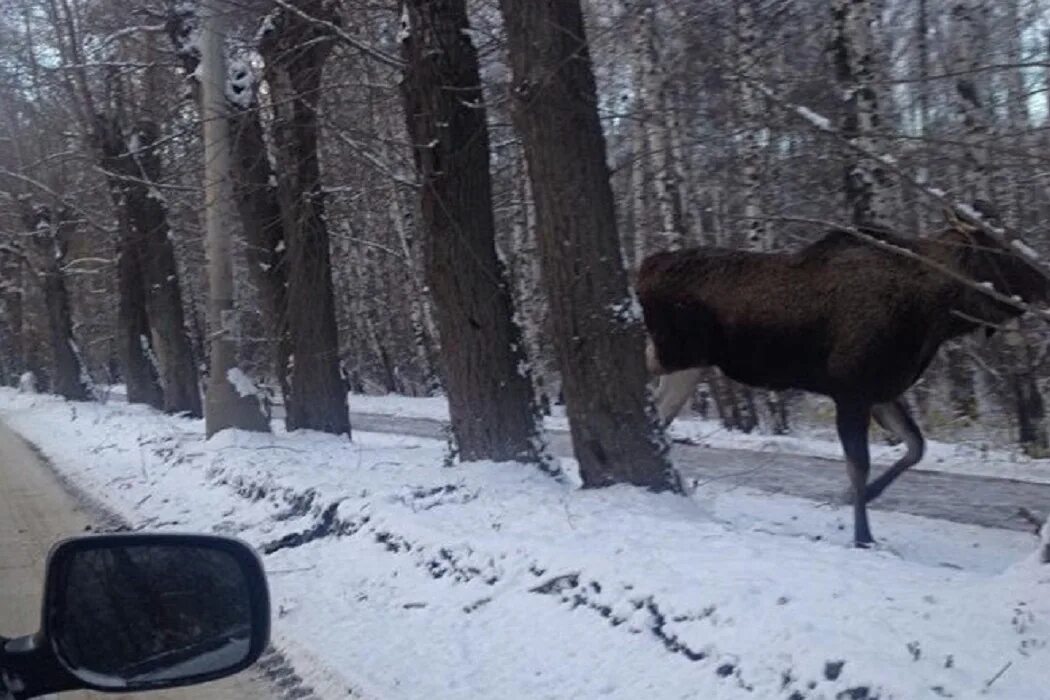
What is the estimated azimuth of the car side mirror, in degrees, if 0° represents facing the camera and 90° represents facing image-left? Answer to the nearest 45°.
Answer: approximately 0°

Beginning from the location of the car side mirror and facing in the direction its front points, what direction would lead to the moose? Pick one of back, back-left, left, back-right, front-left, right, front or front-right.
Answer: back-left

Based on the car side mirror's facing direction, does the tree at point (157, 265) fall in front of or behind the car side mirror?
behind
